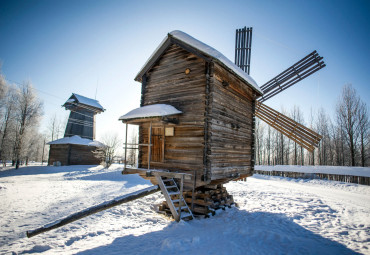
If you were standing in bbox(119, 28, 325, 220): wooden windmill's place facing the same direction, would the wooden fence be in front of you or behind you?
behind

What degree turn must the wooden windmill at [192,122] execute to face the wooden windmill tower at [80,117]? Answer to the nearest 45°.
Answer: approximately 90° to its right

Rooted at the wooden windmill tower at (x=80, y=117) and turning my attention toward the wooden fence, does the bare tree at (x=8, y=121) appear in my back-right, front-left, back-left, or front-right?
back-right

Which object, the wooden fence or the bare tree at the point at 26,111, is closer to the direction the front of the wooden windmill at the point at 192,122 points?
the bare tree

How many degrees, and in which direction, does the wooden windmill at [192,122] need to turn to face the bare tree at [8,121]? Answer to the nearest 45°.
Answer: approximately 90° to its right

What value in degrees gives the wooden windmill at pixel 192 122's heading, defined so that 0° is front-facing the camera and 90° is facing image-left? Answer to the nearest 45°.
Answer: approximately 45°
